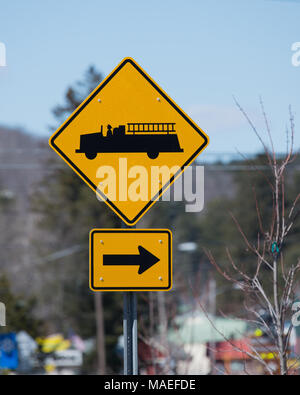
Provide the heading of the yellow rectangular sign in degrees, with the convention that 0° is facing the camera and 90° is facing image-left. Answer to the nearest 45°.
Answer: approximately 0°

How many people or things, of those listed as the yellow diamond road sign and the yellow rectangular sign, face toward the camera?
2
